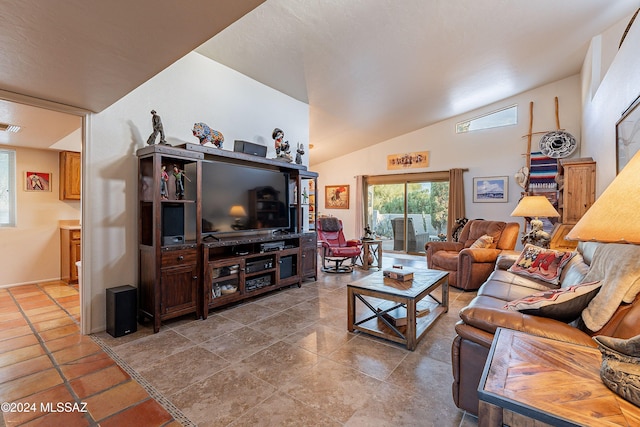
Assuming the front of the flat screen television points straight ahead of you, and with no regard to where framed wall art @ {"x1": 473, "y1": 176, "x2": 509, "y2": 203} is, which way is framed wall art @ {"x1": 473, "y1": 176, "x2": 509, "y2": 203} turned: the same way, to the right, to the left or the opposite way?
to the right

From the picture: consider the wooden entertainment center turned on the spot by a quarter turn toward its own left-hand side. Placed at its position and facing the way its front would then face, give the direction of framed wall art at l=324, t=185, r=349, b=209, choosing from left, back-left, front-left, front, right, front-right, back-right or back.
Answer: front

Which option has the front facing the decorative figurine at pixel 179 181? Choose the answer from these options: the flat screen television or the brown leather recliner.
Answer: the brown leather recliner

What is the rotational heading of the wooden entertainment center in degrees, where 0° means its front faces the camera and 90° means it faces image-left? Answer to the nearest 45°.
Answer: approximately 315°

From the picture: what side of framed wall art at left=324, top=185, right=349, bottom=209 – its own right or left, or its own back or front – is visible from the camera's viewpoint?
front

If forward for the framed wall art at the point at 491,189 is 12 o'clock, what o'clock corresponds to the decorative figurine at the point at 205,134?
The decorative figurine is roughly at 1 o'clock from the framed wall art.

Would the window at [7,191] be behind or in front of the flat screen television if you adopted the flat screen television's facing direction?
behind

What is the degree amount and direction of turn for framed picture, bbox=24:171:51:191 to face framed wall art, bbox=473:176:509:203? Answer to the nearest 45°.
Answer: approximately 45° to its left

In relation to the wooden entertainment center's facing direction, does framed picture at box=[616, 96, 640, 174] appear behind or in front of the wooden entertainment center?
in front

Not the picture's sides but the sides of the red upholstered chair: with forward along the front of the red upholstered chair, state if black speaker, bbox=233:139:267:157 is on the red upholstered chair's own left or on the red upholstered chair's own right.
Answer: on the red upholstered chair's own right

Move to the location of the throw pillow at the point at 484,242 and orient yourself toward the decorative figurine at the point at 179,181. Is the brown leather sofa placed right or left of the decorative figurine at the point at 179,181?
left

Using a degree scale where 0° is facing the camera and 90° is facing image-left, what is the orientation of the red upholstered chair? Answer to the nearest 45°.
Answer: approximately 315°

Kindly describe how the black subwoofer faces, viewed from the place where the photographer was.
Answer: facing the viewer and to the right of the viewer

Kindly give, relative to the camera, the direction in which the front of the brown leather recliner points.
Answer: facing the viewer and to the left of the viewer

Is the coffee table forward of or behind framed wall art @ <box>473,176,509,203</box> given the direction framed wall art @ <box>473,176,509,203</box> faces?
forward

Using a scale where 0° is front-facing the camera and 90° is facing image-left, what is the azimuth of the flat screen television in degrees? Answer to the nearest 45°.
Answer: approximately 315°

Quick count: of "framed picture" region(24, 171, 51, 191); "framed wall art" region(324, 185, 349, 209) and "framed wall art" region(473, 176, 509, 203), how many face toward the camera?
3

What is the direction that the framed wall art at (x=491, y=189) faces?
toward the camera
